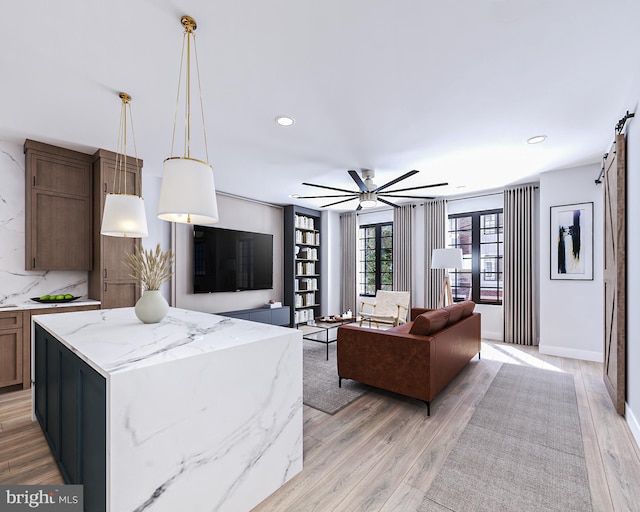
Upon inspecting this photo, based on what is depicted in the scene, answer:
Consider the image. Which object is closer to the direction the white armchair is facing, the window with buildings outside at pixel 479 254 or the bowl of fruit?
the bowl of fruit

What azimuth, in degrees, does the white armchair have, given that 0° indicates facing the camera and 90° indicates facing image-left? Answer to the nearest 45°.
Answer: approximately 45°

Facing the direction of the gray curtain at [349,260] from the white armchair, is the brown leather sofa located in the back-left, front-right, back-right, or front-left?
back-left

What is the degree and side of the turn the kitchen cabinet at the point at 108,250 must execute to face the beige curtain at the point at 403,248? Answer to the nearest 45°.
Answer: approximately 45° to its left

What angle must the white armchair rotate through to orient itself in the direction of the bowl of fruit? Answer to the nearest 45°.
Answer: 0° — it already faces it

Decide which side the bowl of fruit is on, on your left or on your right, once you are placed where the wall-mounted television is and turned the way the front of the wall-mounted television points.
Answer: on your right

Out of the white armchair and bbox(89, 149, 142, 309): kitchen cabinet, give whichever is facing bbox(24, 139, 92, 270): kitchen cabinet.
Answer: the white armchair
